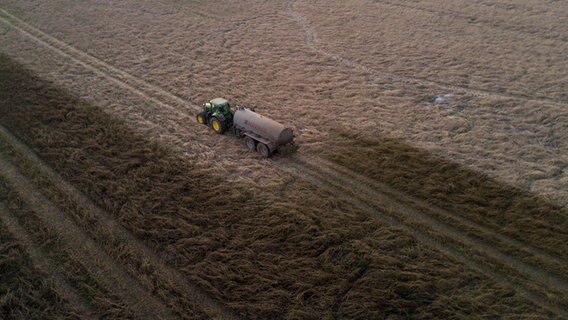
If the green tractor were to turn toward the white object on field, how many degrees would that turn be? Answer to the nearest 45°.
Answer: approximately 135° to its right

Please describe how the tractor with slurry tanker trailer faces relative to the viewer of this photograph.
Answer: facing away from the viewer and to the left of the viewer

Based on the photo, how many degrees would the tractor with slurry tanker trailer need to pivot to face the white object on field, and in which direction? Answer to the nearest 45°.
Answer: approximately 90° to its right
